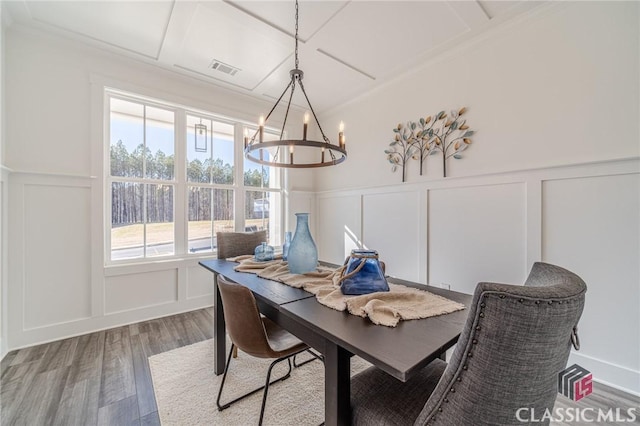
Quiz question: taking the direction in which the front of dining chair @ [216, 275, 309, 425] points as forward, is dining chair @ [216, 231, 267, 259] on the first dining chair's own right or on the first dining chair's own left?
on the first dining chair's own left

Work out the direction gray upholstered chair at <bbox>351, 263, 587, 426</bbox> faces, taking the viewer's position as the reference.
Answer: facing away from the viewer and to the left of the viewer

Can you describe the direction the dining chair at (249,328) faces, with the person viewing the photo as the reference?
facing away from the viewer and to the right of the viewer

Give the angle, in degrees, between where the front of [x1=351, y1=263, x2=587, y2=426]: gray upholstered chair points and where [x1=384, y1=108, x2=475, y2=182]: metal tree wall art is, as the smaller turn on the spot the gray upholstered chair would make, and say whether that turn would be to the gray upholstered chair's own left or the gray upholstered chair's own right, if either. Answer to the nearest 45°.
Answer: approximately 45° to the gray upholstered chair's own right

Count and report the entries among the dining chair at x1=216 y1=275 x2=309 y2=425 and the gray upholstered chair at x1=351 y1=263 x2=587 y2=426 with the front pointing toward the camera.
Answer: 0

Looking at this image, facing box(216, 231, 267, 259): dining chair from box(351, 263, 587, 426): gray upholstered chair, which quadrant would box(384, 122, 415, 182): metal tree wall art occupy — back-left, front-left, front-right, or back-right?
front-right

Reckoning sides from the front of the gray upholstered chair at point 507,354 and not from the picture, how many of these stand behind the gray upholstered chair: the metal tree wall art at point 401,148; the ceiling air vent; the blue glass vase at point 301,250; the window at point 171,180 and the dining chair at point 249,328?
0

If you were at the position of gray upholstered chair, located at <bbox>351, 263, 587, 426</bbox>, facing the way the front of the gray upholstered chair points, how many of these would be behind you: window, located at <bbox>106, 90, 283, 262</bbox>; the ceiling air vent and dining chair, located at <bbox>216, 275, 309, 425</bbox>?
0

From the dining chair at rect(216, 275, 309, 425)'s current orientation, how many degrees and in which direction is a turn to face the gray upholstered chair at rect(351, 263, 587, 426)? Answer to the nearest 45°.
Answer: approximately 90° to its right

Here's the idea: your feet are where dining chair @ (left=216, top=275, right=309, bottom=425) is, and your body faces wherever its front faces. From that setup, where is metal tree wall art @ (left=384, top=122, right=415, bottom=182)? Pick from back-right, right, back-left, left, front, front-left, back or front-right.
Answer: front

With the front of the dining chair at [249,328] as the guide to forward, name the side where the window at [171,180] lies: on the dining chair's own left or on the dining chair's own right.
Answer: on the dining chair's own left
